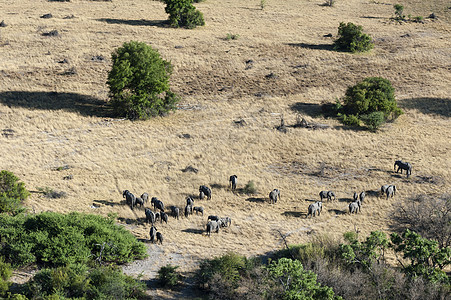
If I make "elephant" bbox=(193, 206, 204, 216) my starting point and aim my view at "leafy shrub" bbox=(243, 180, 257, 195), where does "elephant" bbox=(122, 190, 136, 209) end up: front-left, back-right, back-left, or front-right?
back-left
